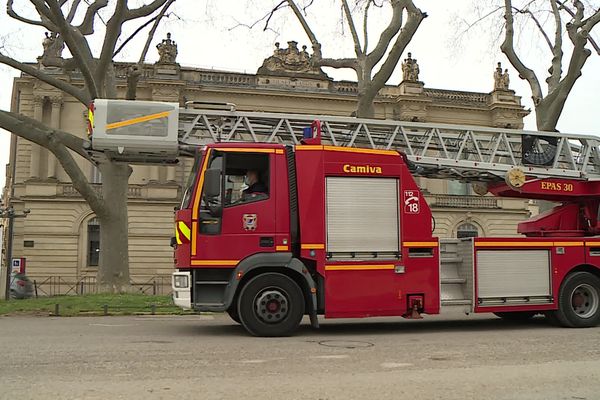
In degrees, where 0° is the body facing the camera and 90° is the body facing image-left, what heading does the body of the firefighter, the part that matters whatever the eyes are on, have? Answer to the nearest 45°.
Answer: approximately 90°

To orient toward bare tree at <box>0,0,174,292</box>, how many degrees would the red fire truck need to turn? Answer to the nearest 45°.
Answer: approximately 45° to its right

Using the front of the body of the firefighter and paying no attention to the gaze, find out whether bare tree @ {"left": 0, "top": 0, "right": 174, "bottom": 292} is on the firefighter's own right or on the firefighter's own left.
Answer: on the firefighter's own right

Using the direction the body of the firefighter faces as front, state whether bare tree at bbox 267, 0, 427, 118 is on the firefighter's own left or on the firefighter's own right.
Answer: on the firefighter's own right

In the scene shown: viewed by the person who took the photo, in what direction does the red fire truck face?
facing to the left of the viewer
